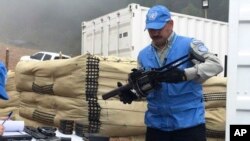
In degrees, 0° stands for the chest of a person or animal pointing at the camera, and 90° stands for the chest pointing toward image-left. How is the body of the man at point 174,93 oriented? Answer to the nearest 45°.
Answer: approximately 45°

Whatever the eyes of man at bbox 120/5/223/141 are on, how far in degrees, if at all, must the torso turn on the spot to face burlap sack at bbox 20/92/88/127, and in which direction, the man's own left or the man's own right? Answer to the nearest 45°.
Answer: approximately 90° to the man's own right

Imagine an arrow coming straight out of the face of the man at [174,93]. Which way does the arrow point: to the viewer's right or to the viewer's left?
to the viewer's left
